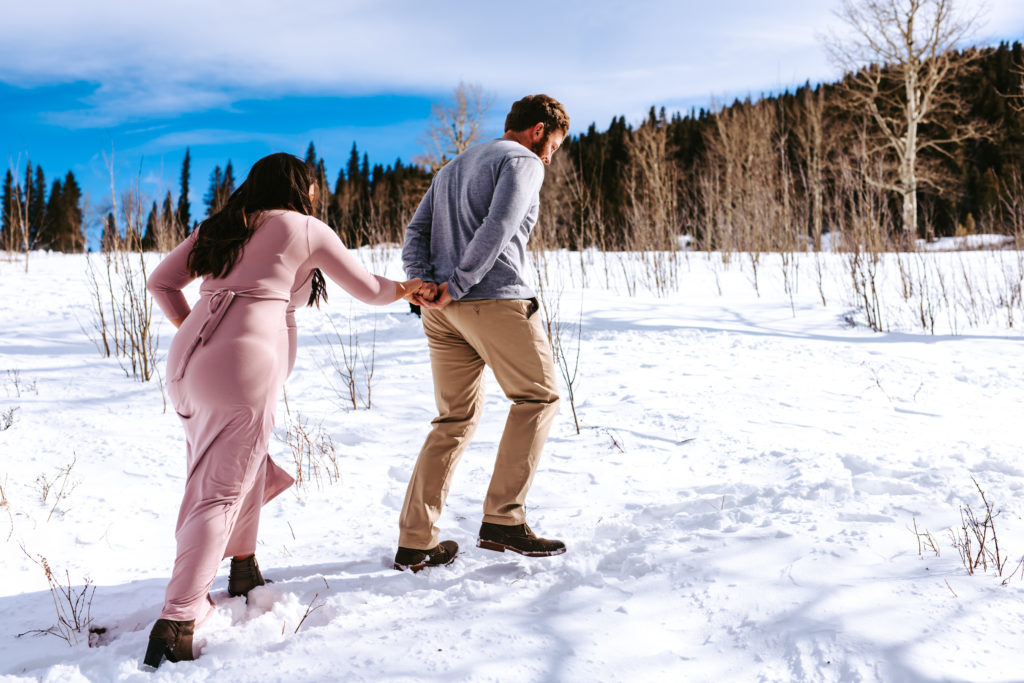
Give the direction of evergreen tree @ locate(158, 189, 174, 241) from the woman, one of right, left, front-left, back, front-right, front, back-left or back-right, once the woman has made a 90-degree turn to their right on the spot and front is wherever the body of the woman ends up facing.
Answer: back-left

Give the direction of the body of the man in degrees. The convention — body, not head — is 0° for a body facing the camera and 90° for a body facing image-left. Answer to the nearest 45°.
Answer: approximately 225°

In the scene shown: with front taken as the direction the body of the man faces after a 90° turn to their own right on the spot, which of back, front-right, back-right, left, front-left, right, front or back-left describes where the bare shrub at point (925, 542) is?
front-left

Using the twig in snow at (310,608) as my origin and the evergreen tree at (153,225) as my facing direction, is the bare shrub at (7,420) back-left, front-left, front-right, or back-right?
front-left

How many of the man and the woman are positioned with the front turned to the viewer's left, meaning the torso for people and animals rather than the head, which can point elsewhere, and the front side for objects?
0

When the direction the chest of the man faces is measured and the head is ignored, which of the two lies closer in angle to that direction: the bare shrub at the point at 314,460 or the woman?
the bare shrub

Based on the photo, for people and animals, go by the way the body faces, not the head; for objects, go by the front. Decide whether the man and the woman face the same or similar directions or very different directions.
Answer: same or similar directions

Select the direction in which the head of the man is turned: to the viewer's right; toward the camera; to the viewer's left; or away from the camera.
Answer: to the viewer's right

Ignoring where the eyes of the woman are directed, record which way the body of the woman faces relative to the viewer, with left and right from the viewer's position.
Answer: facing away from the viewer and to the right of the viewer
